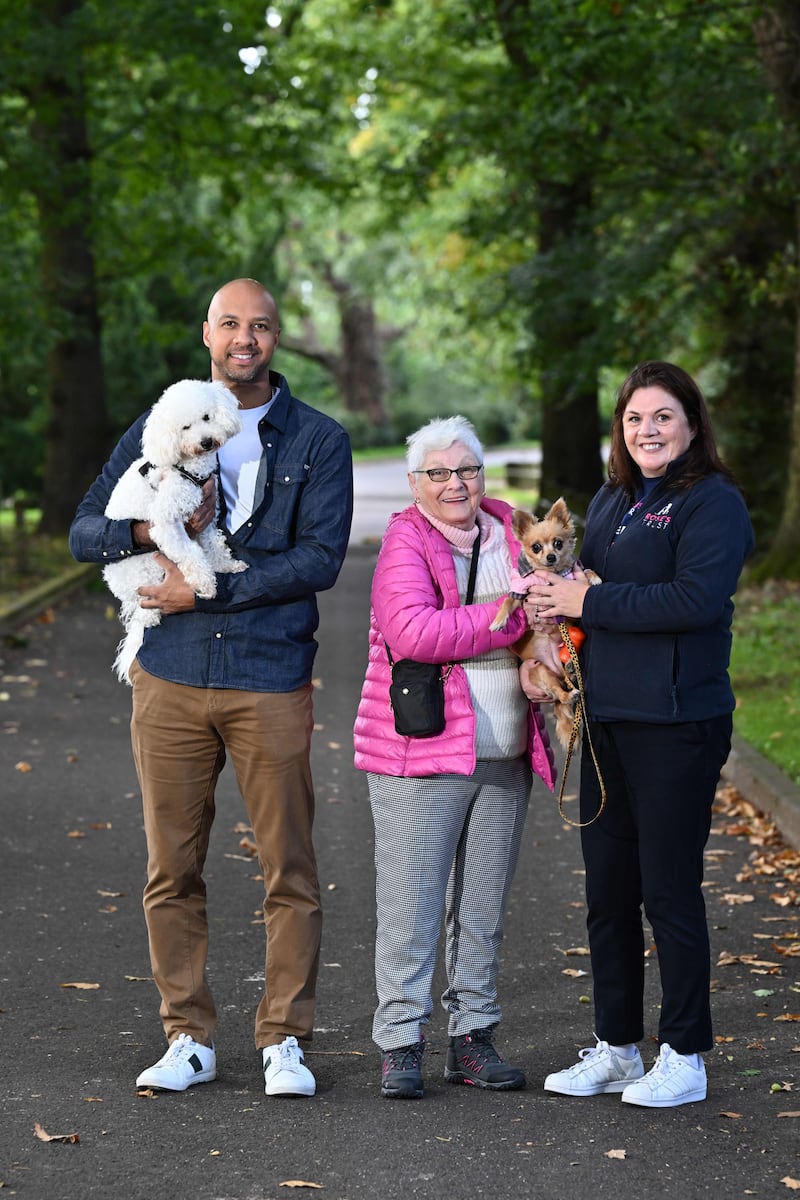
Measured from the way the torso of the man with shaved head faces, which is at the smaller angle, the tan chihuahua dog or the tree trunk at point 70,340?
the tan chihuahua dog

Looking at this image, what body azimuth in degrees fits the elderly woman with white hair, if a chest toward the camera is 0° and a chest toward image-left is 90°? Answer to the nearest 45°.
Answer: approximately 315°

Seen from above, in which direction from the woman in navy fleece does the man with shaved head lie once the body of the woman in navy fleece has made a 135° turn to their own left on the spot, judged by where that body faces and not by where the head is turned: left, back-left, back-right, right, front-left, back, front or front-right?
back

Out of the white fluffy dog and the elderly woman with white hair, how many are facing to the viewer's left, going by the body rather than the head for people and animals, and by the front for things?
0

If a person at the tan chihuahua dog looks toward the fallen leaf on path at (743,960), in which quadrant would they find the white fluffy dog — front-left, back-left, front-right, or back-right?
back-left

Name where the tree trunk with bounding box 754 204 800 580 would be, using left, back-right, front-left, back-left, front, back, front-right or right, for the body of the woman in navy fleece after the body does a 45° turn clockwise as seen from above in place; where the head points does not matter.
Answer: right

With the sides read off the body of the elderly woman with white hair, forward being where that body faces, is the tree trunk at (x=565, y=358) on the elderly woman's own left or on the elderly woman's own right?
on the elderly woman's own left
